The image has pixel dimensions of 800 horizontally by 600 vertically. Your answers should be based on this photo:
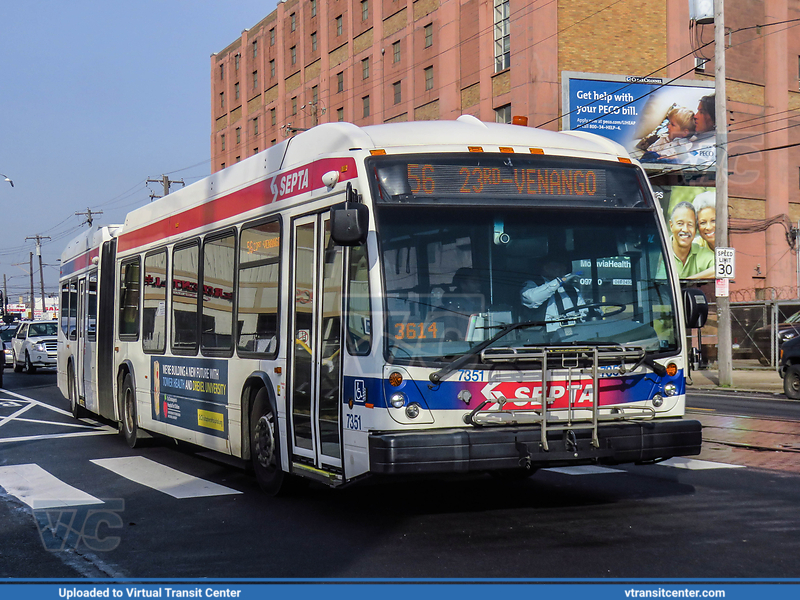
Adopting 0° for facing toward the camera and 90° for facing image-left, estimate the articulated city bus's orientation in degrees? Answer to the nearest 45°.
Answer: approximately 315°

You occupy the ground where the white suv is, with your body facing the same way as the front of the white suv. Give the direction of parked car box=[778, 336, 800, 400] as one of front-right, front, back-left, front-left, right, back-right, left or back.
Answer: front-left

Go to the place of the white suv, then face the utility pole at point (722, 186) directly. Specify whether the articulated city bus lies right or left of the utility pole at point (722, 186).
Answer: right

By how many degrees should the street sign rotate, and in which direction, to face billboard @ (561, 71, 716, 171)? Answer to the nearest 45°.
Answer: approximately 180°

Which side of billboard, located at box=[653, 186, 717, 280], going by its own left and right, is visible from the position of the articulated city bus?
front

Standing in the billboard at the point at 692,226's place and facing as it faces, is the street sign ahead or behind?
ahead

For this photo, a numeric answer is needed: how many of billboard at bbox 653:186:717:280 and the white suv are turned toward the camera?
2

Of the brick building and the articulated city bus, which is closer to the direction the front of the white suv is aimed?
the articulated city bus

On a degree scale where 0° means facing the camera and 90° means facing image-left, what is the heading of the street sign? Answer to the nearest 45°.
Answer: approximately 0°

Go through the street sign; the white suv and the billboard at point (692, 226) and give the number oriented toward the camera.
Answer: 3

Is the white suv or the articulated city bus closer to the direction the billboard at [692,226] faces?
the articulated city bus

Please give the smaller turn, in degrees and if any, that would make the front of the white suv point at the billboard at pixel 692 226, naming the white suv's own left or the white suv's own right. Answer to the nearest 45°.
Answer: approximately 90° to the white suv's own left
